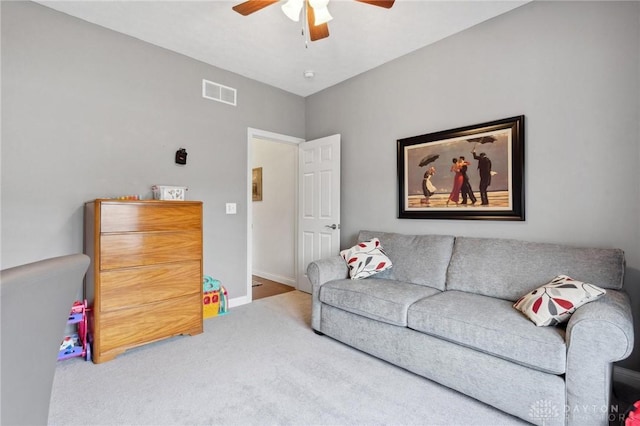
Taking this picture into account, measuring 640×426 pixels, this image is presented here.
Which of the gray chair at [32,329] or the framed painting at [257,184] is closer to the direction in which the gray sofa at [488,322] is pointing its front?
the gray chair

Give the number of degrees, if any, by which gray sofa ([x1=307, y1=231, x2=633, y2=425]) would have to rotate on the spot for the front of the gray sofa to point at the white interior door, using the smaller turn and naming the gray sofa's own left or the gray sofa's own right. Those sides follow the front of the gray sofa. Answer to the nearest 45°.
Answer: approximately 90° to the gray sofa's own right

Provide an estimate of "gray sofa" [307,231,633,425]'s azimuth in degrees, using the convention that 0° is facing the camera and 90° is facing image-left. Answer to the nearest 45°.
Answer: approximately 45°

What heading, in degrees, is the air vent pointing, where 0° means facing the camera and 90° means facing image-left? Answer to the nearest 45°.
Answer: approximately 315°

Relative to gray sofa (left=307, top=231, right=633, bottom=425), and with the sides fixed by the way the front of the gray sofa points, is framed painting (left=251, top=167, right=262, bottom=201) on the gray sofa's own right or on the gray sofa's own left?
on the gray sofa's own right

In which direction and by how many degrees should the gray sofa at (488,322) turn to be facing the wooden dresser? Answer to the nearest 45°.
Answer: approximately 45° to its right
